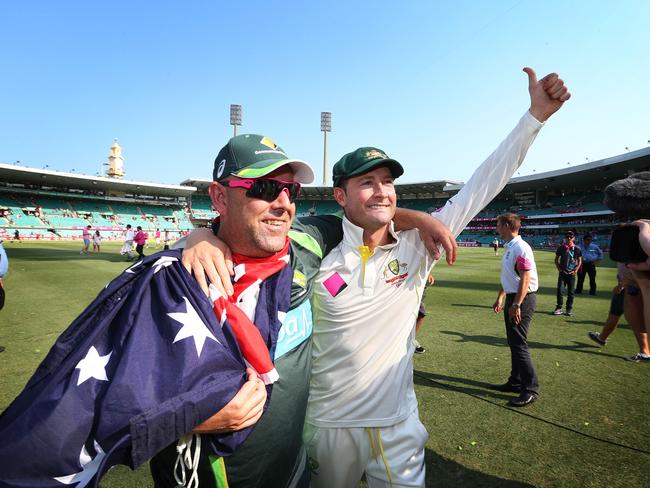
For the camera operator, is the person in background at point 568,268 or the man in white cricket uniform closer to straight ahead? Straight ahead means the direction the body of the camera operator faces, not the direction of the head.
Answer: the man in white cricket uniform

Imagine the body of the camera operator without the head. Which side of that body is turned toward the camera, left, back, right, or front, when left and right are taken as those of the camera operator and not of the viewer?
left

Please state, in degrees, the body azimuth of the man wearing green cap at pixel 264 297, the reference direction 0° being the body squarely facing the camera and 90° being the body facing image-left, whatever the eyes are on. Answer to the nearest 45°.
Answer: approximately 315°

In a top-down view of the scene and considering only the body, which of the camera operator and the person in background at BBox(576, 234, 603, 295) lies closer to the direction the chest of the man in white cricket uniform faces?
the camera operator

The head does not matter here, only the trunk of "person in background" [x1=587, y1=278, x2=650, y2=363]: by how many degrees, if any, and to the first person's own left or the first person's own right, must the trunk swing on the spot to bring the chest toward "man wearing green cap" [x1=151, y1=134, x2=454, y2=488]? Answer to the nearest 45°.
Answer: approximately 90° to the first person's own left

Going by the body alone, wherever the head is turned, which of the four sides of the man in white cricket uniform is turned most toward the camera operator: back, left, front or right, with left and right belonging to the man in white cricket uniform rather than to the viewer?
left

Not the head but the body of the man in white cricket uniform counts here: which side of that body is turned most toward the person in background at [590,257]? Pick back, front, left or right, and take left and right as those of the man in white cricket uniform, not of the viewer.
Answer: back

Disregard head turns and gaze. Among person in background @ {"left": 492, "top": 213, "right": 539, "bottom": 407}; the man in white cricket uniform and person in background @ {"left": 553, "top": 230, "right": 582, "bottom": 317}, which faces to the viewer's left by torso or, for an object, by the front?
person in background @ {"left": 492, "top": 213, "right": 539, "bottom": 407}

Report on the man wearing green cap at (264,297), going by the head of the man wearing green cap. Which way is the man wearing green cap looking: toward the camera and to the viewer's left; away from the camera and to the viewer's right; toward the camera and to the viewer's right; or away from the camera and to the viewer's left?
toward the camera and to the viewer's right
